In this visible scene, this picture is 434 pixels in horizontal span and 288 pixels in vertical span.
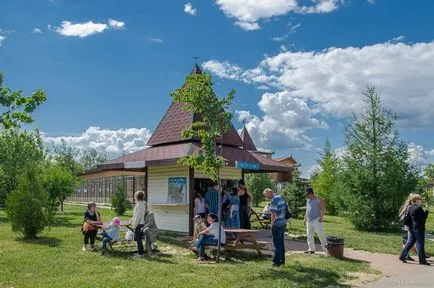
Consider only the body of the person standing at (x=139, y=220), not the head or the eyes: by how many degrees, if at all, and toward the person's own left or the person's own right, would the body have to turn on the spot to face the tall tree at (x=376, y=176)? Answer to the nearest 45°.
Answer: approximately 135° to the person's own right

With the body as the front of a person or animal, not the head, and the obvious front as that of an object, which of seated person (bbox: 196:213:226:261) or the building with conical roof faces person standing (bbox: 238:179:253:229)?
the building with conical roof

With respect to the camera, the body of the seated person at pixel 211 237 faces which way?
to the viewer's left

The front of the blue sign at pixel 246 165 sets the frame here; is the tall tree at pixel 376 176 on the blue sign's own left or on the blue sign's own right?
on the blue sign's own left

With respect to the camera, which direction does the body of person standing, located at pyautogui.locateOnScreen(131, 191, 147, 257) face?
to the viewer's left

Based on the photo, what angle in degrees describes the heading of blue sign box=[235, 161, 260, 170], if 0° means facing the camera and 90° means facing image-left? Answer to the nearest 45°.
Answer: approximately 315°

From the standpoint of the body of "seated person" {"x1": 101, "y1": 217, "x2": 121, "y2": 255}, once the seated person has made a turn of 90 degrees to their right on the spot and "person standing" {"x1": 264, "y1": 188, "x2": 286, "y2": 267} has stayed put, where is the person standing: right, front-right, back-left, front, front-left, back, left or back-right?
back-right
